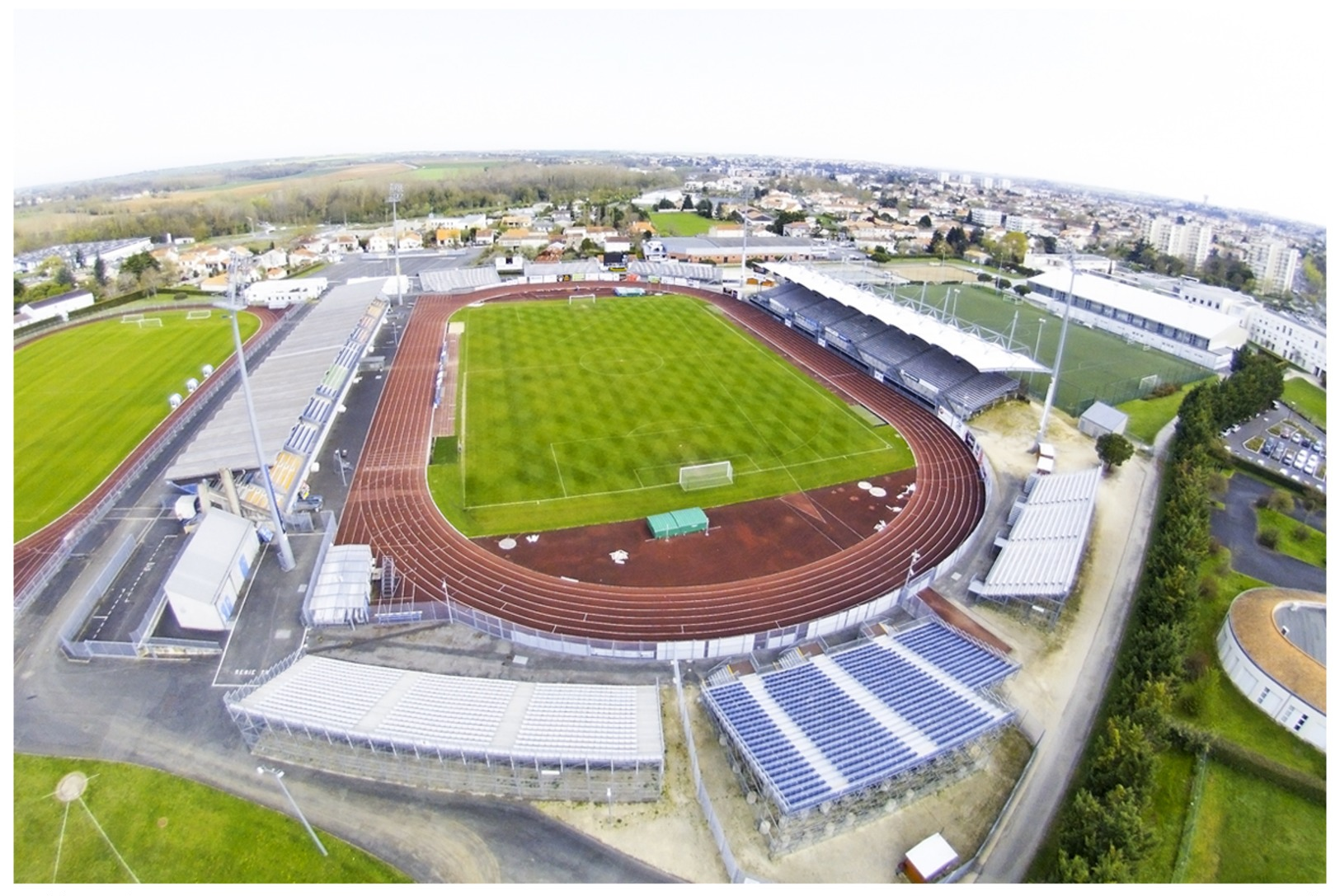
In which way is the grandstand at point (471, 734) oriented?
away from the camera

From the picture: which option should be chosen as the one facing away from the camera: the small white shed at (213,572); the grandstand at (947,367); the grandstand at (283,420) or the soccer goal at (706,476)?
the soccer goal

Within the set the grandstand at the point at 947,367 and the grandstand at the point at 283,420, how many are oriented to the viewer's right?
1

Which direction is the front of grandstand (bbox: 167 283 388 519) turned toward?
to the viewer's right

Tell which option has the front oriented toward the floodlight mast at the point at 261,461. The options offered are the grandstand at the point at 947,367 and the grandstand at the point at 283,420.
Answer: the grandstand at the point at 947,367

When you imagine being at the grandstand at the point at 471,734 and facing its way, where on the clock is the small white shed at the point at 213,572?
The small white shed is roughly at 11 o'clock from the grandstand.

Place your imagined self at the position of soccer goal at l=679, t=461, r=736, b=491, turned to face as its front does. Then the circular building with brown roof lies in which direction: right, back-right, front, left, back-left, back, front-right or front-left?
back-right

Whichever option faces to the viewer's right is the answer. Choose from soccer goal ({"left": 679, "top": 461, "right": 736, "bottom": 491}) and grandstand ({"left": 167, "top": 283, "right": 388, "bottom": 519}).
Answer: the grandstand

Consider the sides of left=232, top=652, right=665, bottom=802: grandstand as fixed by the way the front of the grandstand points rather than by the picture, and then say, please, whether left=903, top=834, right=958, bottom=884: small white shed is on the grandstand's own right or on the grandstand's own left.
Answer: on the grandstand's own right

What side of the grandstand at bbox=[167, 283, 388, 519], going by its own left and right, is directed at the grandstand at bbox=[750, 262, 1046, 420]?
front

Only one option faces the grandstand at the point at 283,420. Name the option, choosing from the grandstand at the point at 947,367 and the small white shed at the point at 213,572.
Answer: the grandstand at the point at 947,367

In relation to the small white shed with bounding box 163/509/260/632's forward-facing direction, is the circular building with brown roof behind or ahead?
ahead

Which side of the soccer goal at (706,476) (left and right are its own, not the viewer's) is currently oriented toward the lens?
back

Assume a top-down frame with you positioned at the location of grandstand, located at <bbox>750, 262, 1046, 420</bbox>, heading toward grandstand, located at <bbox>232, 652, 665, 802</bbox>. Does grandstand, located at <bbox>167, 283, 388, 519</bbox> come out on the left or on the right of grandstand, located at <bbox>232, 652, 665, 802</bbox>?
right
